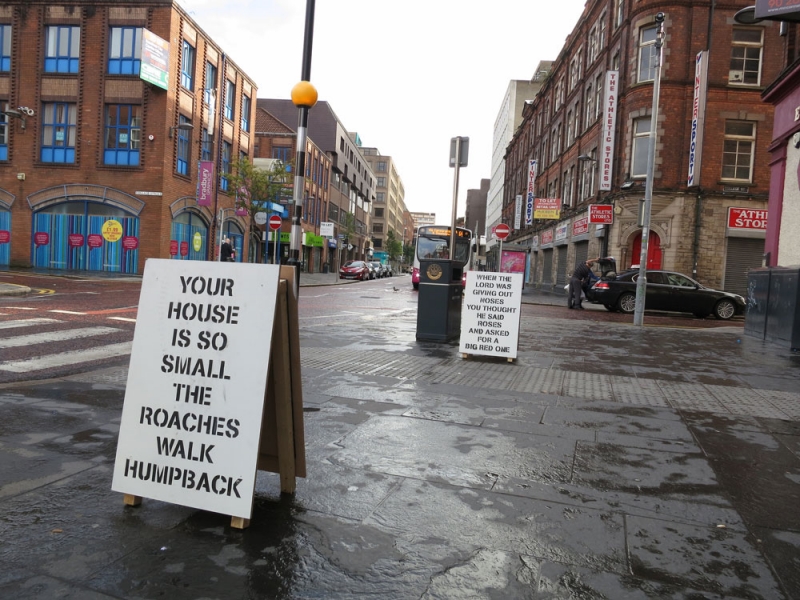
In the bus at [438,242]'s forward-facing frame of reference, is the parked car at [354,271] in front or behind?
behind

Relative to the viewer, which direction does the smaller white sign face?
toward the camera

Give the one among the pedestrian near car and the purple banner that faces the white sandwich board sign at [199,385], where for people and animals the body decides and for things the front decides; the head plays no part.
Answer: the purple banner

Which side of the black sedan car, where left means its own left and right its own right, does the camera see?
right

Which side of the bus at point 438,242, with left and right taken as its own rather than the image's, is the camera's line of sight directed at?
front

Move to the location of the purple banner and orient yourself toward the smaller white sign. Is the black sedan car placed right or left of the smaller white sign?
left

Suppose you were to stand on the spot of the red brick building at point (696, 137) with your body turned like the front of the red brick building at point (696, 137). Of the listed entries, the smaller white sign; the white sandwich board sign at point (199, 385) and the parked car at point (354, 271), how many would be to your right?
1

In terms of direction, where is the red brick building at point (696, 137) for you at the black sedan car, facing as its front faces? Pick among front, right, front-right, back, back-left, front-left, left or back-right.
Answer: left

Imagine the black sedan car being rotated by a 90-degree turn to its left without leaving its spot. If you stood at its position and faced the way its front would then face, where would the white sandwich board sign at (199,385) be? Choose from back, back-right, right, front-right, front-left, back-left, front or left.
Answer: back

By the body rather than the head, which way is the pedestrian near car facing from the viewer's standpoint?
to the viewer's right
